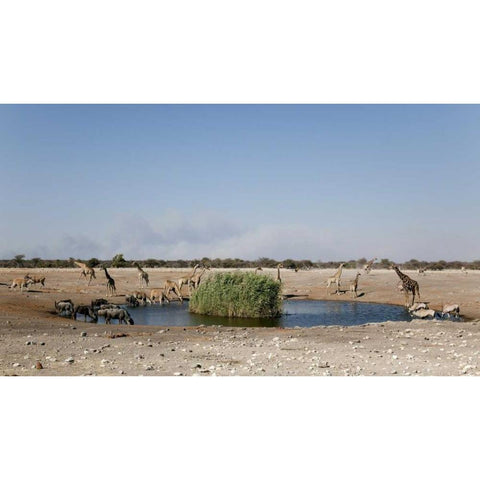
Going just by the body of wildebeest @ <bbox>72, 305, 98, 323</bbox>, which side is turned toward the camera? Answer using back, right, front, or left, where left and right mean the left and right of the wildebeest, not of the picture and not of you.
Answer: right

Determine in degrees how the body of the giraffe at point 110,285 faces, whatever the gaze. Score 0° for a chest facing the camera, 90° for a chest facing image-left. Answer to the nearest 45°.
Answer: approximately 45°

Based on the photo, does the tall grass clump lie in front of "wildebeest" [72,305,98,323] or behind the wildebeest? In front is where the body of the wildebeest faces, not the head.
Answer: in front

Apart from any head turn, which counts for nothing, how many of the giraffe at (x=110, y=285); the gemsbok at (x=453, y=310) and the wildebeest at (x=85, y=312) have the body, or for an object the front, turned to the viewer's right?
1

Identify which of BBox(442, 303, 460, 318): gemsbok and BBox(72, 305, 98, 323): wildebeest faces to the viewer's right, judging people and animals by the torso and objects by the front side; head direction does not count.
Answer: the wildebeest

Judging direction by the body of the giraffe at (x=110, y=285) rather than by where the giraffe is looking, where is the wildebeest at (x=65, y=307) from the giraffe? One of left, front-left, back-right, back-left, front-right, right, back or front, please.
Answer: front-left

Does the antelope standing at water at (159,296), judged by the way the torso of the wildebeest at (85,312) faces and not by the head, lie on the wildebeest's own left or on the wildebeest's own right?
on the wildebeest's own left

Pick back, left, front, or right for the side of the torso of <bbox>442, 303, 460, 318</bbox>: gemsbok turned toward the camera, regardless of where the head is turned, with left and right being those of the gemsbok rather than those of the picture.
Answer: left

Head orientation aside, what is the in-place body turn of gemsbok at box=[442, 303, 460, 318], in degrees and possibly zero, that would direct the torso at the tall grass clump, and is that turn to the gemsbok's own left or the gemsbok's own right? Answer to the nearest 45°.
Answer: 0° — it already faces it
